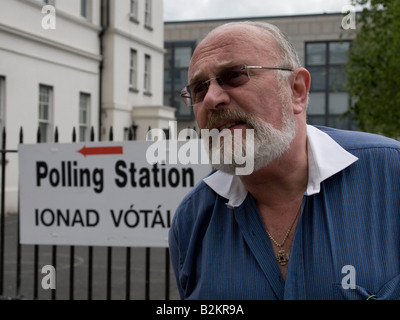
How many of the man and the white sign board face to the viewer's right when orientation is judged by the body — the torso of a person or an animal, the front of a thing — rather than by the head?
0

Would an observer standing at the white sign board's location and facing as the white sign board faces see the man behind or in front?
in front

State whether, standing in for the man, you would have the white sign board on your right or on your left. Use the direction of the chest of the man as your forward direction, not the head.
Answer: on your right

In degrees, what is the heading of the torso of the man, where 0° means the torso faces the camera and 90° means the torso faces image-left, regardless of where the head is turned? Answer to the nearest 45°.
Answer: approximately 45°

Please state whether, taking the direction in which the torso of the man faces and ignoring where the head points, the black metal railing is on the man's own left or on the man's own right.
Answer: on the man's own right

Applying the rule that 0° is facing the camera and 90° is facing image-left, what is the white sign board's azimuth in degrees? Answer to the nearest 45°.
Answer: approximately 0°
